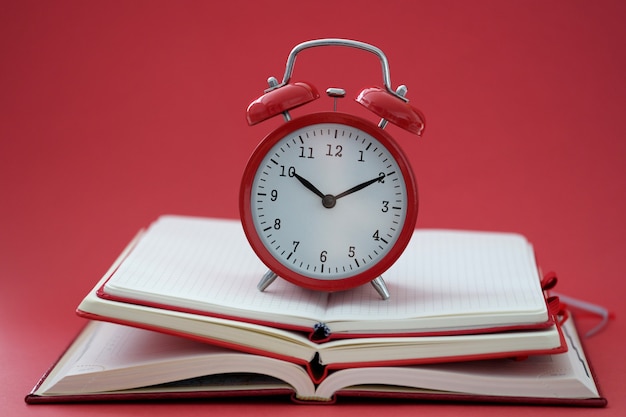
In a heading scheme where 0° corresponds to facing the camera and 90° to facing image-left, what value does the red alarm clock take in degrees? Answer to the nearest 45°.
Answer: approximately 0°
